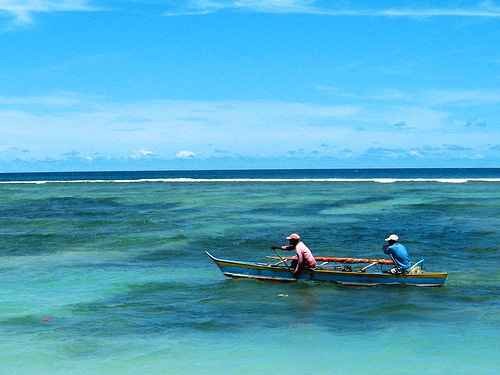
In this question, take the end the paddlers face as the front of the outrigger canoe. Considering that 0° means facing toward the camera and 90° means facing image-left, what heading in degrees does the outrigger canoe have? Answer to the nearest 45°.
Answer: approximately 90°

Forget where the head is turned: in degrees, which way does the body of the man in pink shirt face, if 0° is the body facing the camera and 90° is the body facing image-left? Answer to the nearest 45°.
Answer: approximately 90°

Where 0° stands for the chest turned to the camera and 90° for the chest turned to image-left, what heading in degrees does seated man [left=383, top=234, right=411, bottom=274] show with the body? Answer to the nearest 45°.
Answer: approximately 90°
